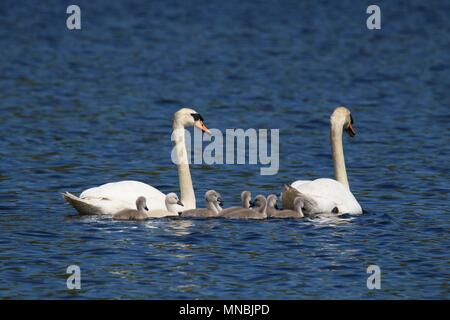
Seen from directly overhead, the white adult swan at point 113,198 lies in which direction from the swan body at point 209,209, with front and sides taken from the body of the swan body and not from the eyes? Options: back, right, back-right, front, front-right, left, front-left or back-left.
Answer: back

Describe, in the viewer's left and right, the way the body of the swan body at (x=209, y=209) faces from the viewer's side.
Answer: facing to the right of the viewer

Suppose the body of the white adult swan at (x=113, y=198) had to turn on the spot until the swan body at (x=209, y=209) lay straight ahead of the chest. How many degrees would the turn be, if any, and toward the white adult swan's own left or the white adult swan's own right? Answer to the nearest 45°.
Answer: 0° — it already faces it

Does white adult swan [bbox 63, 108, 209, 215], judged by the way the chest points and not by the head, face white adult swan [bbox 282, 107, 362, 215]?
yes

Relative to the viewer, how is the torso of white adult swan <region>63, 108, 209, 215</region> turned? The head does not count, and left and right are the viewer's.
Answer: facing to the right of the viewer

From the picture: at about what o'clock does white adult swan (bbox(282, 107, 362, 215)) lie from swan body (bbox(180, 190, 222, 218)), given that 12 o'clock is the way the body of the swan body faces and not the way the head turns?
The white adult swan is roughly at 12 o'clock from the swan body.

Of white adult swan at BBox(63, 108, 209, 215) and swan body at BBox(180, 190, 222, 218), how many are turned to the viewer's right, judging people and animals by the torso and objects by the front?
2
